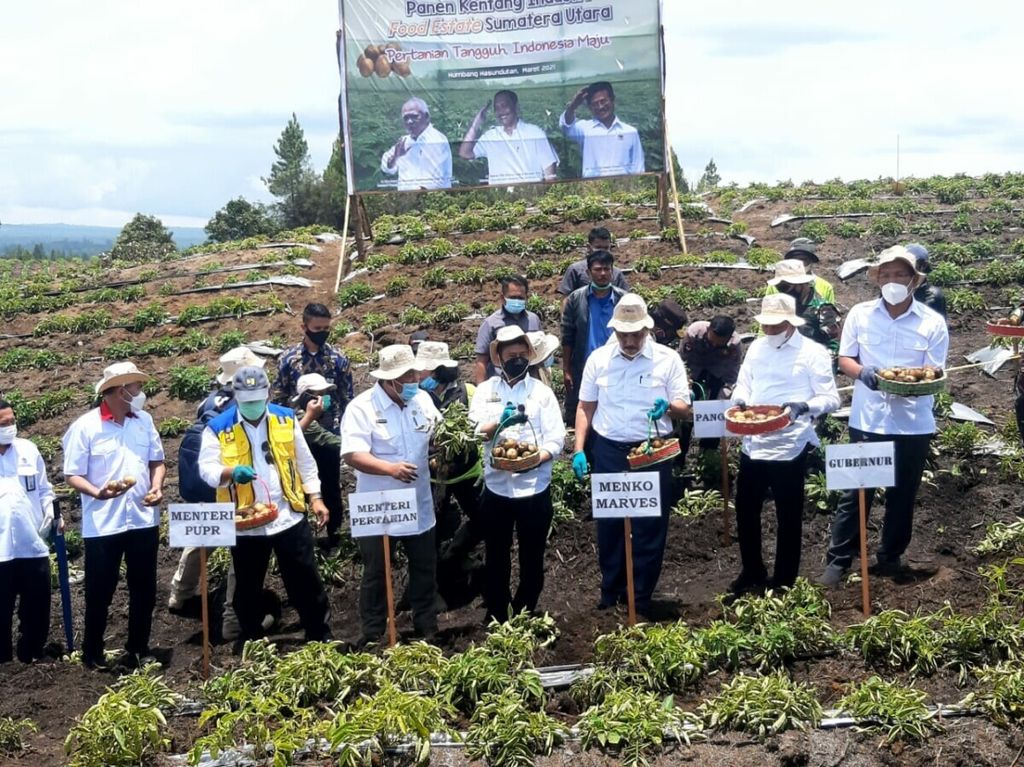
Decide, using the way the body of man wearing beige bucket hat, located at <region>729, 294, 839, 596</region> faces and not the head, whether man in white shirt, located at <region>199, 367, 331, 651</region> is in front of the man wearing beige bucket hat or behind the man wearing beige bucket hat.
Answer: in front

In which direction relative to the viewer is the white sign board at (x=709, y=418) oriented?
toward the camera

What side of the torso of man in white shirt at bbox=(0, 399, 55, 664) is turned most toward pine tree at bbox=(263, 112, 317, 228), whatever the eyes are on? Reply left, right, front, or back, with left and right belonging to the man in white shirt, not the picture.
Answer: back

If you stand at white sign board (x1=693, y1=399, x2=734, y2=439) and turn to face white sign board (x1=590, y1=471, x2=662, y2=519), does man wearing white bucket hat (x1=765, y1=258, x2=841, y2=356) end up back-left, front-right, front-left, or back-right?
back-left

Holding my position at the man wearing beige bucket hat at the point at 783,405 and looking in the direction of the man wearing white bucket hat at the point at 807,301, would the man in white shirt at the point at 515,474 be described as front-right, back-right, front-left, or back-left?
back-left

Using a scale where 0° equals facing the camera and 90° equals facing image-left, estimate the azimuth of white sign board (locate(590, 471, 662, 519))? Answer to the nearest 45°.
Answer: approximately 0°

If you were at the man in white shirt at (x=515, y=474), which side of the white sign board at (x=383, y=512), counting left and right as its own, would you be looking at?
left

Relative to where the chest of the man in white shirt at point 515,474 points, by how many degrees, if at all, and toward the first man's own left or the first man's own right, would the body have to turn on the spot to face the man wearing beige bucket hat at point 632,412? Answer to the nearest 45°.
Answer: approximately 90° to the first man's own left

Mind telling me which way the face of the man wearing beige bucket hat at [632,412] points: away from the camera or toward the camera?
toward the camera

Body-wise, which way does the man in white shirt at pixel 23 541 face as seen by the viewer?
toward the camera

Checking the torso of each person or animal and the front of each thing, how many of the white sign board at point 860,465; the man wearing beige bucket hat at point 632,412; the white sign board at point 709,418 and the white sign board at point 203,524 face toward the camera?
4

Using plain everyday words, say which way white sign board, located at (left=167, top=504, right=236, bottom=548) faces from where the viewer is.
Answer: facing the viewer

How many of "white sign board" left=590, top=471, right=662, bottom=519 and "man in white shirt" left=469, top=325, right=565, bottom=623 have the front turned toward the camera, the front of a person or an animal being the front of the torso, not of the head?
2
